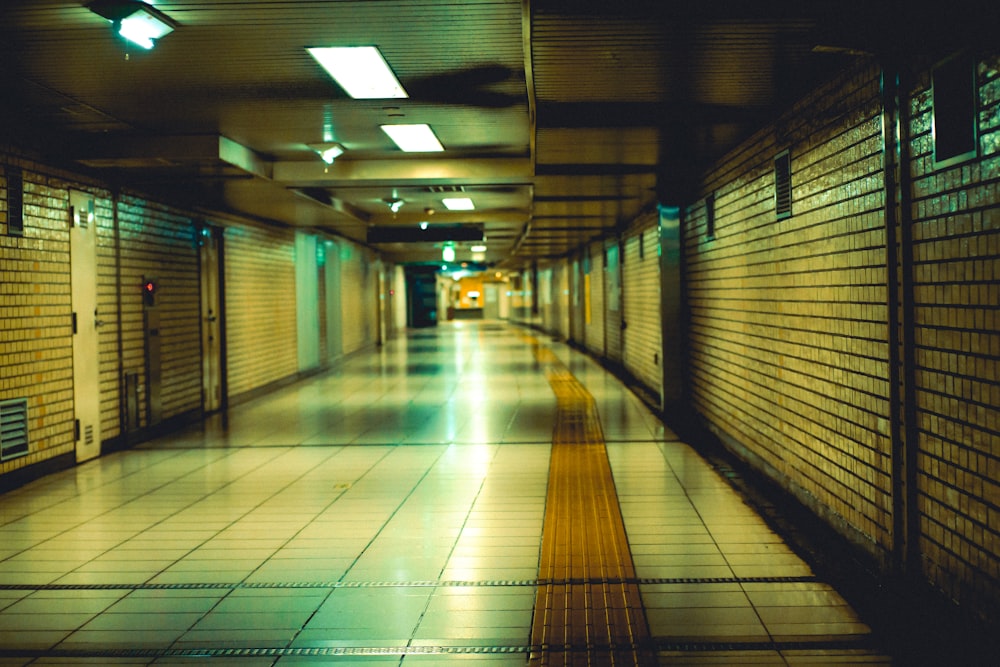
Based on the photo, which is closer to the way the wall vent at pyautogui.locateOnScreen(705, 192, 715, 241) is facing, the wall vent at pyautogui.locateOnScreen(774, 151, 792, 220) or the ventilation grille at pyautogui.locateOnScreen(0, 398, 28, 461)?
the ventilation grille

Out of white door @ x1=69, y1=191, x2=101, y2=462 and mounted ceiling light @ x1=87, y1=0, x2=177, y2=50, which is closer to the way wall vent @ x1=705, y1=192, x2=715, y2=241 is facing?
the white door

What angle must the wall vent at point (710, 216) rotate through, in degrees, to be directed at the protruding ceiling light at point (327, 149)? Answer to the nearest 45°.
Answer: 0° — it already faces it

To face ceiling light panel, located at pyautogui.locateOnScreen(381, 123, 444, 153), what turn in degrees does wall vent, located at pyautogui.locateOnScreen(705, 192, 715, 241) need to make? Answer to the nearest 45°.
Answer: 0° — it already faces it

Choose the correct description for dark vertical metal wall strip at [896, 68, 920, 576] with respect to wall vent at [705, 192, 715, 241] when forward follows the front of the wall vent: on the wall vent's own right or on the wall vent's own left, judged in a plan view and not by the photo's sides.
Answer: on the wall vent's own left

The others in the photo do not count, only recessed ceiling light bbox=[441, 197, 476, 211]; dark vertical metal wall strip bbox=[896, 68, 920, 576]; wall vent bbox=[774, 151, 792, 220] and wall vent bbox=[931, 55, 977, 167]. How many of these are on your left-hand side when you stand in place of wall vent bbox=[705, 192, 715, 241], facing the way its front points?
3

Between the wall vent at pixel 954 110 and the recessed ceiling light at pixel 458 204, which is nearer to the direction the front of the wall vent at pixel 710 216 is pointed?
the recessed ceiling light

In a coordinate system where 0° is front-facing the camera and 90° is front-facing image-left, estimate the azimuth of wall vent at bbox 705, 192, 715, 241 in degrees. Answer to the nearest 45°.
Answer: approximately 90°

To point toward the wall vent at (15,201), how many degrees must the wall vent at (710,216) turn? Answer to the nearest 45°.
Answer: approximately 45° to its left

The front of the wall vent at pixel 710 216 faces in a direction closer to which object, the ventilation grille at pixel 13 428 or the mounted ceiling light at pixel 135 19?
the ventilation grille

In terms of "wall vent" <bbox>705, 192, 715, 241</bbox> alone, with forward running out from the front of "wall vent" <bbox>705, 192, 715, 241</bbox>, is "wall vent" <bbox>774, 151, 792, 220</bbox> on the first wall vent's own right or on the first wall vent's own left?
on the first wall vent's own left

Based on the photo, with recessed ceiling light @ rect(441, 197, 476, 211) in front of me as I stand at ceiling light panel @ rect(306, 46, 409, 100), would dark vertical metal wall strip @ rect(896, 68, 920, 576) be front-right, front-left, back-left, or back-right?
back-right

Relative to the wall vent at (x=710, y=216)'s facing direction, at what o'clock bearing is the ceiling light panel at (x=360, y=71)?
The ceiling light panel is roughly at 10 o'clock from the wall vent.

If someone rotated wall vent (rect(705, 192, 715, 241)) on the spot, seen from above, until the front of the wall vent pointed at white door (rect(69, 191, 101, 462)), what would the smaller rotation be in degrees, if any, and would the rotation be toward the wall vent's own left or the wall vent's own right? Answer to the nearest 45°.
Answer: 0° — it already faces it
